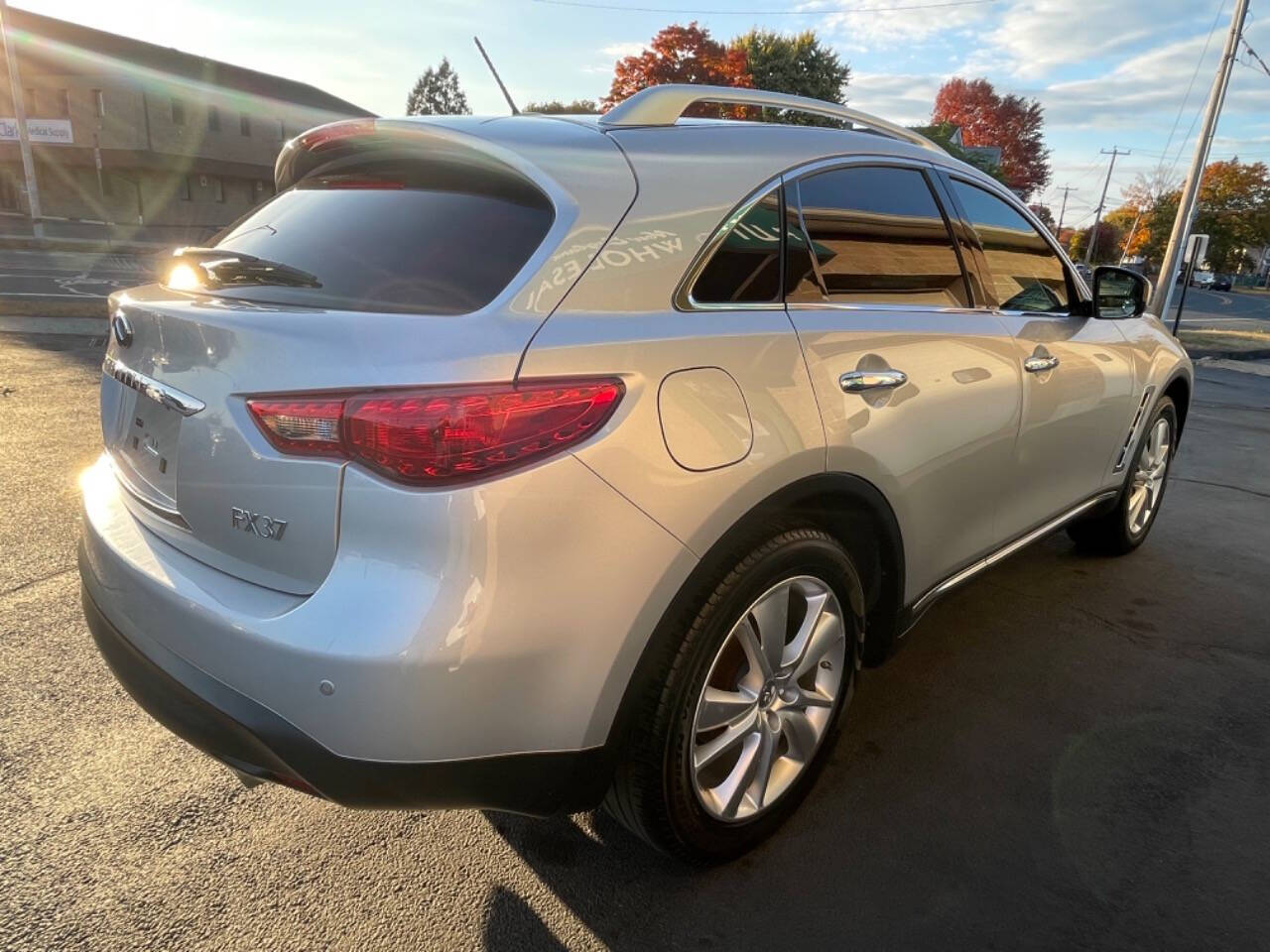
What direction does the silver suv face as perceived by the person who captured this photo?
facing away from the viewer and to the right of the viewer

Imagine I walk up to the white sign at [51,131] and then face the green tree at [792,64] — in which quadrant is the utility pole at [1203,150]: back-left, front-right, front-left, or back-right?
front-right

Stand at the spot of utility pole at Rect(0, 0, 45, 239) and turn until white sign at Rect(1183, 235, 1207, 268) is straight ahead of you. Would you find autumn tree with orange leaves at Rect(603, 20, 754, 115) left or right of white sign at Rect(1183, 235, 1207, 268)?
left

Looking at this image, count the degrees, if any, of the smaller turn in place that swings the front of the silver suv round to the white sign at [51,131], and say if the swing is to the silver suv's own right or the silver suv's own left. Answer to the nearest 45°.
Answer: approximately 90° to the silver suv's own left

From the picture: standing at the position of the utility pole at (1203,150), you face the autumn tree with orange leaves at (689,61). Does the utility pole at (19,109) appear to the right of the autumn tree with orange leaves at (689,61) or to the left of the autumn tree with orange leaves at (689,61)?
left

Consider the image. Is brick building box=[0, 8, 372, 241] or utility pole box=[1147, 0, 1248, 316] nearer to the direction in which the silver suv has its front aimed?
the utility pole

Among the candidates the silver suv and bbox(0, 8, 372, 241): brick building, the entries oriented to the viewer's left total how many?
0

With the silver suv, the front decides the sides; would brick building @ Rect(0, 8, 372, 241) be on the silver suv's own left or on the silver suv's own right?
on the silver suv's own left

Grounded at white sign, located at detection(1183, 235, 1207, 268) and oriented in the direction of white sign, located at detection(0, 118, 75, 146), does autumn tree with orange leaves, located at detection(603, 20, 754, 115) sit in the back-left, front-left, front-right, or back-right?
front-right

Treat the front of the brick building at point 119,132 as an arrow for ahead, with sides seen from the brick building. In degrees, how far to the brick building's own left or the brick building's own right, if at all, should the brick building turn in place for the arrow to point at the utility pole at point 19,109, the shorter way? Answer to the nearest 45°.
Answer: approximately 45° to the brick building's own right

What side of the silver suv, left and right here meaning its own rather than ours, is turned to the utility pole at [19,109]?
left

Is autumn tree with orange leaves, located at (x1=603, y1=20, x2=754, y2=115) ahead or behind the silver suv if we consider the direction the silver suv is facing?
ahead

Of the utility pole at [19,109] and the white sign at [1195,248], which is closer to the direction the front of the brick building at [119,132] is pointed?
the white sign
